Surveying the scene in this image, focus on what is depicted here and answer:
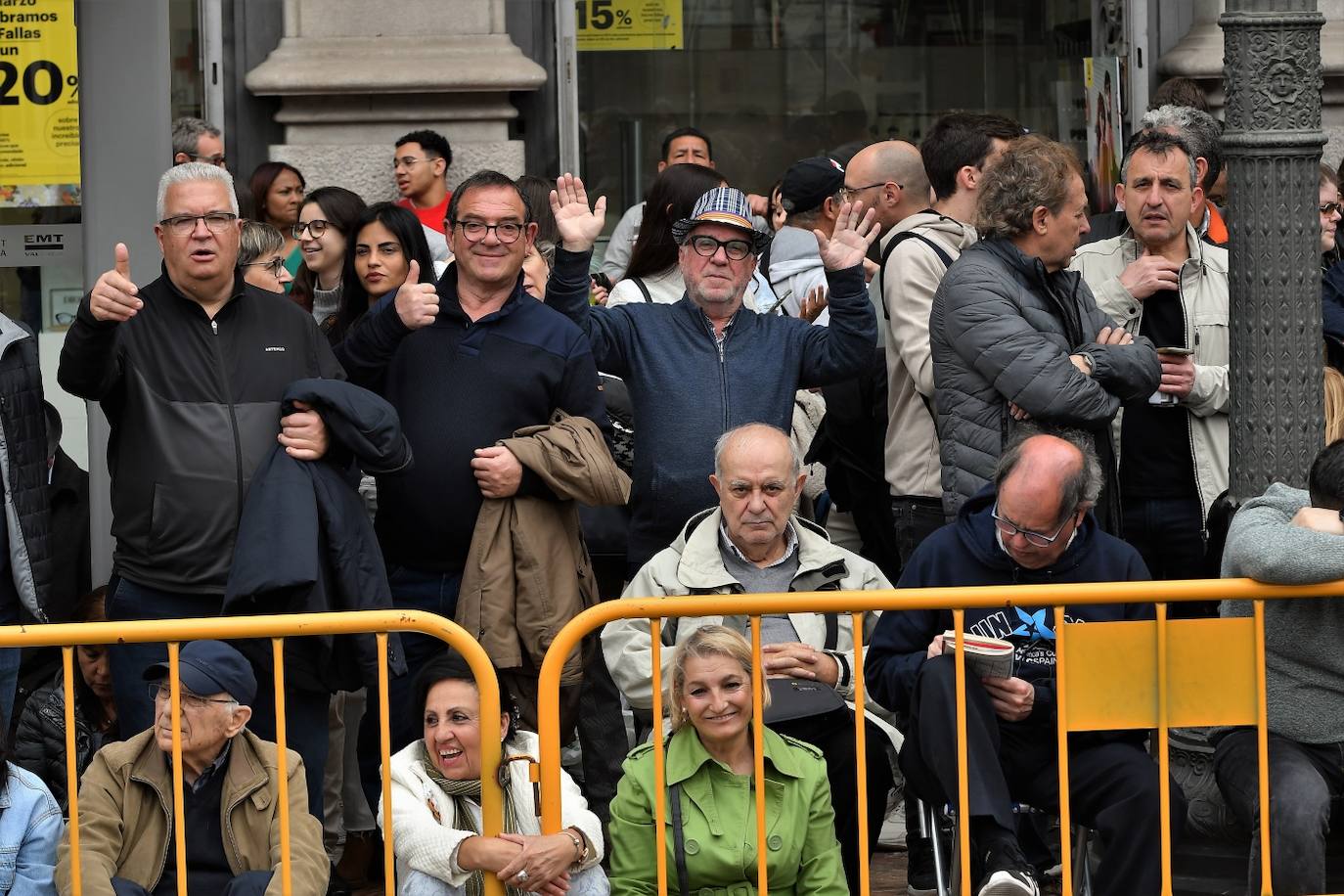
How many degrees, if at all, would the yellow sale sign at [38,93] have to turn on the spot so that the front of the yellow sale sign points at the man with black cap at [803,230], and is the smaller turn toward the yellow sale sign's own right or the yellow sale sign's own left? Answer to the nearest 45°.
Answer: approximately 90° to the yellow sale sign's own left

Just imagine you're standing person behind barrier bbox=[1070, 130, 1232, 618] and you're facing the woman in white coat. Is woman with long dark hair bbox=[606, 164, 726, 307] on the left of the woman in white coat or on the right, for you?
right

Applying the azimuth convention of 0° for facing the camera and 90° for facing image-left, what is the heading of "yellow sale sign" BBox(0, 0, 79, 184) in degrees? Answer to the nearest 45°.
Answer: approximately 0°
